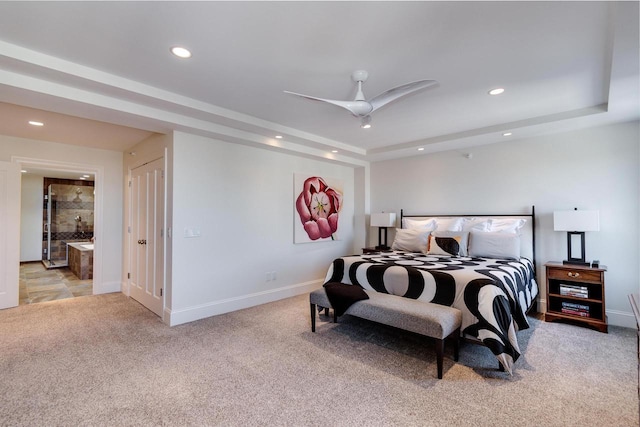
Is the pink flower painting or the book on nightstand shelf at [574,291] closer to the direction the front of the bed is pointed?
the pink flower painting

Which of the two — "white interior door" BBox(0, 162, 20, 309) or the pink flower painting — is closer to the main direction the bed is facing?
the white interior door

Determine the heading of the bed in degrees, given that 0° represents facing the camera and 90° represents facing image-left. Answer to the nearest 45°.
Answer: approximately 45°

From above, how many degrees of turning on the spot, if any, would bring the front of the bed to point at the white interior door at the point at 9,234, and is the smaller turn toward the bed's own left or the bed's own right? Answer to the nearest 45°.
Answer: approximately 45° to the bed's own right

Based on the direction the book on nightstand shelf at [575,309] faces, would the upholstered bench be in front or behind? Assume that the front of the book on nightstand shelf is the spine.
in front

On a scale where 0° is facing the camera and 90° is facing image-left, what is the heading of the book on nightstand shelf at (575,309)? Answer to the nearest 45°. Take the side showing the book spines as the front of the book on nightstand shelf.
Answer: approximately 0°

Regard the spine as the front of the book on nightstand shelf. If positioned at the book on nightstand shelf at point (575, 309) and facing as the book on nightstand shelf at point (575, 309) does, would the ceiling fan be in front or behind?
in front

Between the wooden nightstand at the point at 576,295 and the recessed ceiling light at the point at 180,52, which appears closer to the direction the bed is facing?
the recessed ceiling light

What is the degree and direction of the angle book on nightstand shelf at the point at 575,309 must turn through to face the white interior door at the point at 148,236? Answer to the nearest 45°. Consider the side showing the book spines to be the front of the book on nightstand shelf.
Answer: approximately 45° to its right

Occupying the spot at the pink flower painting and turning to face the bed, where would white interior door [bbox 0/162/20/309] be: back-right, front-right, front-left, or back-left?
back-right
